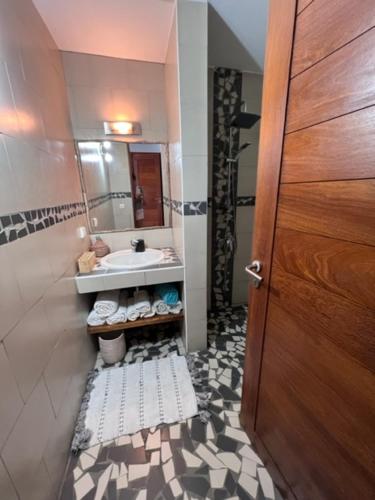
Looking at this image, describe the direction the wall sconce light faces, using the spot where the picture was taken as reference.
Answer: facing the viewer

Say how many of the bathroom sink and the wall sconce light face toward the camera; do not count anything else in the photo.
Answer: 2

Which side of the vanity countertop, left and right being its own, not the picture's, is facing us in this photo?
front

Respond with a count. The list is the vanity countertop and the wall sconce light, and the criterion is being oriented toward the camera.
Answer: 2
